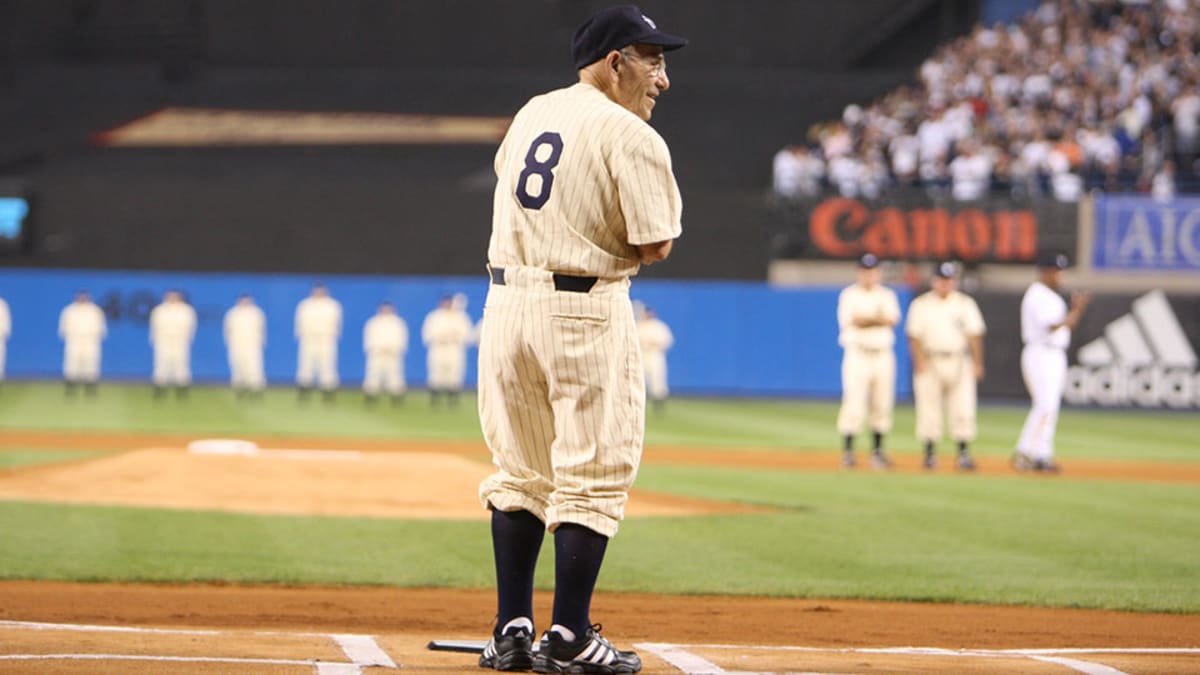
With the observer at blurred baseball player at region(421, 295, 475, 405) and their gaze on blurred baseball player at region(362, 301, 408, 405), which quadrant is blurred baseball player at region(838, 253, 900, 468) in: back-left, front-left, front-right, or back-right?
back-left

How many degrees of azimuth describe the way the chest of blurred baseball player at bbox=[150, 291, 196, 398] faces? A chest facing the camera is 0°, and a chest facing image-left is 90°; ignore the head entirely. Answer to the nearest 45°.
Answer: approximately 0°

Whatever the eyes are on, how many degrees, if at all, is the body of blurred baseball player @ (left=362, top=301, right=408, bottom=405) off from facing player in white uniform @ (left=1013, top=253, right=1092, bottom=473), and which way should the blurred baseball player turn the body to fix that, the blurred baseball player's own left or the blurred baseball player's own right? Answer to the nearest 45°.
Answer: approximately 45° to the blurred baseball player's own left

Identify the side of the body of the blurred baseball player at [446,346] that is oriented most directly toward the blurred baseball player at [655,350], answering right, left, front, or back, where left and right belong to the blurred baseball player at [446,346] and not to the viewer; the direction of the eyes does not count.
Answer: left

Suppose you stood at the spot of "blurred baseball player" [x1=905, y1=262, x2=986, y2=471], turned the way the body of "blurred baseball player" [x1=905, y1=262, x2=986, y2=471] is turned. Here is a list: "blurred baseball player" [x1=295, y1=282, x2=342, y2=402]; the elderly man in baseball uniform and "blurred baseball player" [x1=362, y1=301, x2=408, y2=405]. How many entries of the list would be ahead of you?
1

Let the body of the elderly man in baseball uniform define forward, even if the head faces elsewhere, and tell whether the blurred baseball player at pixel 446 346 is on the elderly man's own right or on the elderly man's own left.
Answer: on the elderly man's own left

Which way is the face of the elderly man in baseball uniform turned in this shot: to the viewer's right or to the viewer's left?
to the viewer's right
